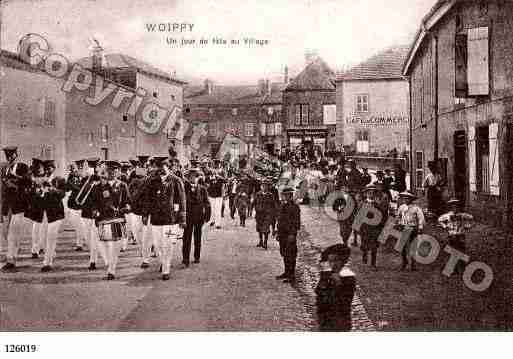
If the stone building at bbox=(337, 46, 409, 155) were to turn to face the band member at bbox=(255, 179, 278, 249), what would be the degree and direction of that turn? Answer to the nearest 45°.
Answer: approximately 45° to its right

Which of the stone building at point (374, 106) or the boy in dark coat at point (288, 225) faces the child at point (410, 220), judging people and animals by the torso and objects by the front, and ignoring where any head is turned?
the stone building

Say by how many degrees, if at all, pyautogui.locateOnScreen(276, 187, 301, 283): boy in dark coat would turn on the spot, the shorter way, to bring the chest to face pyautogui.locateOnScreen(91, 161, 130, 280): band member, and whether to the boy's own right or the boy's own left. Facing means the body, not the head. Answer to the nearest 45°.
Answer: approximately 45° to the boy's own right

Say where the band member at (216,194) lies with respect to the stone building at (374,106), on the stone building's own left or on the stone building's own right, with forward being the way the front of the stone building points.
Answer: on the stone building's own right

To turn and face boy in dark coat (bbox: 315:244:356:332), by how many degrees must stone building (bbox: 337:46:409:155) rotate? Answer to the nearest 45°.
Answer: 0° — it already faces them

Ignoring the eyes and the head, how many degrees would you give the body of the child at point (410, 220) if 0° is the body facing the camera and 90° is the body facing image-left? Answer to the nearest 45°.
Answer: approximately 45°

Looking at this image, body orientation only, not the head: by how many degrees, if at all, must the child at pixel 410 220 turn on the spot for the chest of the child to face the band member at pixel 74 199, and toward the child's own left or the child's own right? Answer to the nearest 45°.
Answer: approximately 45° to the child's own right

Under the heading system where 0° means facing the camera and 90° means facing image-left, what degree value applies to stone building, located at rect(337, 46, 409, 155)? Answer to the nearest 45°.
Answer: approximately 0°

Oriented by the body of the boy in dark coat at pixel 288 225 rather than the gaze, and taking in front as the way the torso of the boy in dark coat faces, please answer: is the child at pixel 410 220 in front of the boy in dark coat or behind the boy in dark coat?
behind

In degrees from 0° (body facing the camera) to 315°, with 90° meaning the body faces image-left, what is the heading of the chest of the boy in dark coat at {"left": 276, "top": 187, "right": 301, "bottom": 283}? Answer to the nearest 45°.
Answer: approximately 45°

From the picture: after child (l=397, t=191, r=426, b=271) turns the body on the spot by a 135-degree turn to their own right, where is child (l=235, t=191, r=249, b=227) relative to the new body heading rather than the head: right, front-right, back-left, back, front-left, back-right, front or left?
front-left

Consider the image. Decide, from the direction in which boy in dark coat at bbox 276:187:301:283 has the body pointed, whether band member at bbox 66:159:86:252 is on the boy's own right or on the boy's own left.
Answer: on the boy's own right
